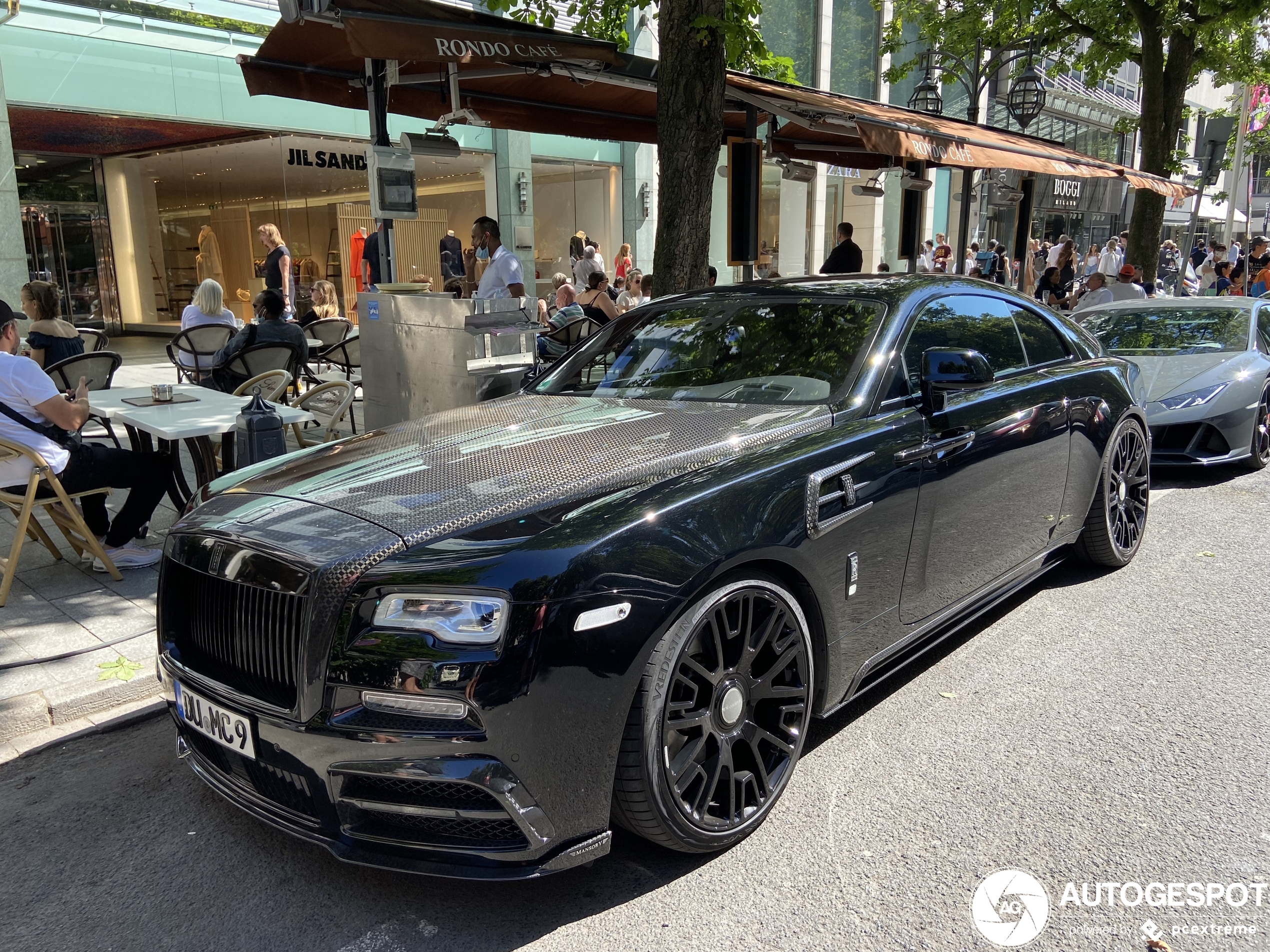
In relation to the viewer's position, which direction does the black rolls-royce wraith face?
facing the viewer and to the left of the viewer

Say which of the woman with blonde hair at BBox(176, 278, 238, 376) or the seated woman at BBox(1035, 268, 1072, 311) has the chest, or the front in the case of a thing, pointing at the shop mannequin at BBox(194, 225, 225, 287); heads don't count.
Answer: the woman with blonde hair

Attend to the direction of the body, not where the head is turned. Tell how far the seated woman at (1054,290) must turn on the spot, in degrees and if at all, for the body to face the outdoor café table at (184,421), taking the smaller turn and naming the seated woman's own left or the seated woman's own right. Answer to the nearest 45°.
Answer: approximately 45° to the seated woman's own right

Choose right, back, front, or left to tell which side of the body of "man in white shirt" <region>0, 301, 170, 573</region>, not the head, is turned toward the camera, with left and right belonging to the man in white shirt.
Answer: right

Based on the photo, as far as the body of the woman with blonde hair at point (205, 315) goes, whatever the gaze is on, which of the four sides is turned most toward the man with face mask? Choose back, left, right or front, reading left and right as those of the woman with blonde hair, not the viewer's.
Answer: right

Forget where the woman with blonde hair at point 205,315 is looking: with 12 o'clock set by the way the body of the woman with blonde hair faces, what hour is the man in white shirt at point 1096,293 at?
The man in white shirt is roughly at 3 o'clock from the woman with blonde hair.

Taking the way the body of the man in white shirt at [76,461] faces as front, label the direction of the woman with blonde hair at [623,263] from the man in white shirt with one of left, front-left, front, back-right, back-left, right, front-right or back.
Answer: front-left

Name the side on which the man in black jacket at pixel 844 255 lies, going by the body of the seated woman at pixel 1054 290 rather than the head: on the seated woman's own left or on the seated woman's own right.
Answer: on the seated woman's own right

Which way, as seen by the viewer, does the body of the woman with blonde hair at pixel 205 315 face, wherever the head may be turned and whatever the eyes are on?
away from the camera

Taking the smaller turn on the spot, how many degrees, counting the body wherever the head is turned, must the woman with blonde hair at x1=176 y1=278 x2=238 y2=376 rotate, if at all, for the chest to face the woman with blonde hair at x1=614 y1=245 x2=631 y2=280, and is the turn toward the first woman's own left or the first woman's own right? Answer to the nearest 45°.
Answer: approximately 45° to the first woman's own right

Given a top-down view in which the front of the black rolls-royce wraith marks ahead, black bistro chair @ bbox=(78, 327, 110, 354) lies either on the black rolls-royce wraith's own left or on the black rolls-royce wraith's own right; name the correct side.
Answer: on the black rolls-royce wraith's own right

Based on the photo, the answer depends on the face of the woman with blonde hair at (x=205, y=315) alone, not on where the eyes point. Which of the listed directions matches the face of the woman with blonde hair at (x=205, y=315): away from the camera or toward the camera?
away from the camera

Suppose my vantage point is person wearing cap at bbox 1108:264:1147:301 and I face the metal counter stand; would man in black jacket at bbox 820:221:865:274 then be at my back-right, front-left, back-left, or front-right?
front-right

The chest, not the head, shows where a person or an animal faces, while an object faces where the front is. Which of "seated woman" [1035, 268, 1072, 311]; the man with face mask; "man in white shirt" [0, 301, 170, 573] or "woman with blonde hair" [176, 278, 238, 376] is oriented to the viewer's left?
the man with face mask

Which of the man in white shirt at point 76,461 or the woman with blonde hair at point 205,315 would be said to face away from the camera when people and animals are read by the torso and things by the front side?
the woman with blonde hair
